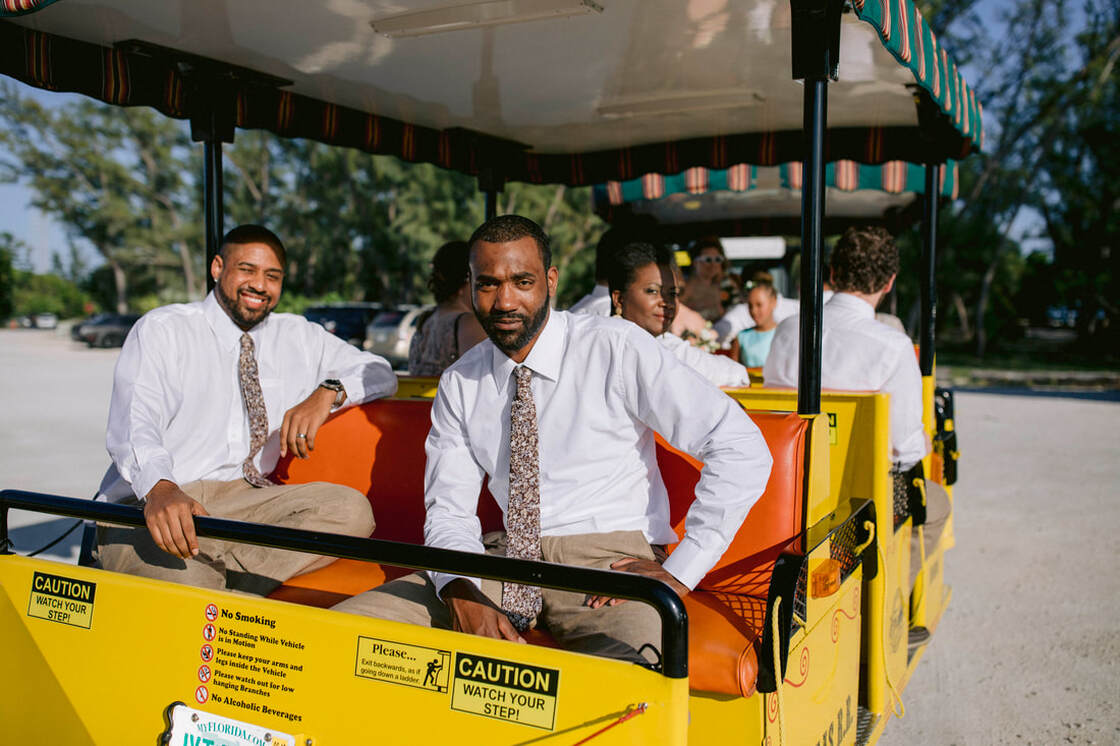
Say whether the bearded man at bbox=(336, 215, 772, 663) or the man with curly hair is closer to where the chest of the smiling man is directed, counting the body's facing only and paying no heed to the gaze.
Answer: the bearded man

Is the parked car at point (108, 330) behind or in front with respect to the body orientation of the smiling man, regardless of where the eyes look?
behind

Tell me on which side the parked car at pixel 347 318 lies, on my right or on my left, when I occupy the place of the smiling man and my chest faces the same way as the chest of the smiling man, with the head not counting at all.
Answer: on my left

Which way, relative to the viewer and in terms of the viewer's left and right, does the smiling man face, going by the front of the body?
facing the viewer and to the right of the viewer

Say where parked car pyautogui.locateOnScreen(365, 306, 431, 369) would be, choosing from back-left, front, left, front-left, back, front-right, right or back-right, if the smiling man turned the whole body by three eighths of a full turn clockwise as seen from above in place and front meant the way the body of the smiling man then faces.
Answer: right
